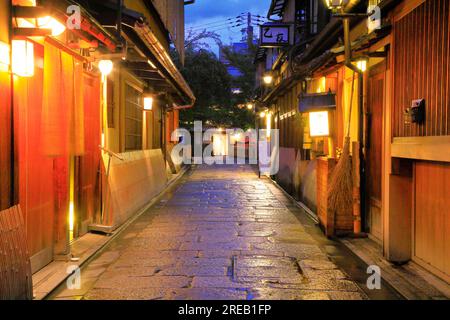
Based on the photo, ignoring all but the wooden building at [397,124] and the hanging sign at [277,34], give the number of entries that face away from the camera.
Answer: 0

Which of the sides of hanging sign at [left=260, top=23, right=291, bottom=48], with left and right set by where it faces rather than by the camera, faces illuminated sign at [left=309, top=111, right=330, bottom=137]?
front

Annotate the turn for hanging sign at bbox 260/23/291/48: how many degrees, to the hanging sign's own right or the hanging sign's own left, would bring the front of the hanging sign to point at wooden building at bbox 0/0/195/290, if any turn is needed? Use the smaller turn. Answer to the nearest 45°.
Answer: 0° — it already faces it

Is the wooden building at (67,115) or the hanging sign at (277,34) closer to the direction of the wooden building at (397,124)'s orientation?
the wooden building

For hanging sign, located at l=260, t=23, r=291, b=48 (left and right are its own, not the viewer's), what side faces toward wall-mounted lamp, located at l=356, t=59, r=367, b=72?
front

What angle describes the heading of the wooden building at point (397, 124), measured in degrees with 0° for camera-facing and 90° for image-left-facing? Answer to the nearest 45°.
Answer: approximately 45°

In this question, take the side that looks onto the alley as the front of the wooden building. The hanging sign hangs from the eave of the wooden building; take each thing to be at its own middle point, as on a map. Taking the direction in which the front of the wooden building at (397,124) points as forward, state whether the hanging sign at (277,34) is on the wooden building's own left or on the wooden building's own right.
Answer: on the wooden building's own right

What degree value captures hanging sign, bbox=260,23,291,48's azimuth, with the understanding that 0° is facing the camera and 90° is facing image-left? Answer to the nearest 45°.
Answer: approximately 0°
